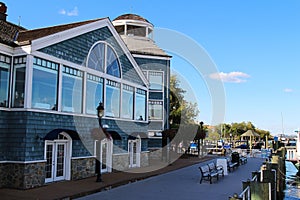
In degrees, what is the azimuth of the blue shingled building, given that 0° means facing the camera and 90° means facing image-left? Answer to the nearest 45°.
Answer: approximately 315°

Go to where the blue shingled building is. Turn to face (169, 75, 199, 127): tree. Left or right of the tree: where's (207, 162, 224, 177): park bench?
right

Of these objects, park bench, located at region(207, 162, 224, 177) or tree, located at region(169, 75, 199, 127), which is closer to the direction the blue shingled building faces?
the park bench

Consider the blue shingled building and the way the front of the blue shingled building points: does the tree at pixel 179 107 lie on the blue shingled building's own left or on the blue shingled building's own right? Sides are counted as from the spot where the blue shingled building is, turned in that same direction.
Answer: on the blue shingled building's own left
